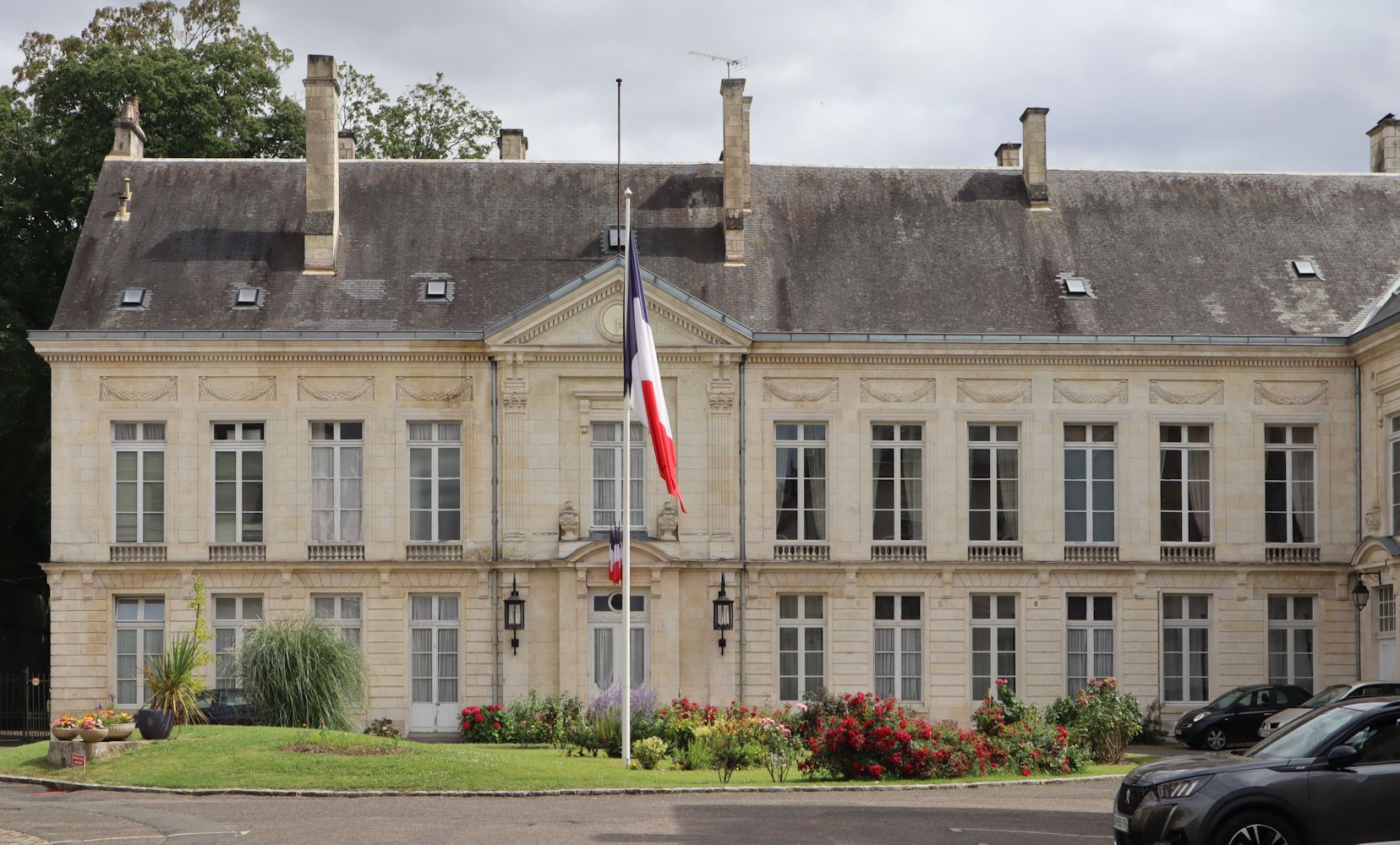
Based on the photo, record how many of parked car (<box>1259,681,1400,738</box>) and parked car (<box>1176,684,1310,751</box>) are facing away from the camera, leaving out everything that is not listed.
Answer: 0

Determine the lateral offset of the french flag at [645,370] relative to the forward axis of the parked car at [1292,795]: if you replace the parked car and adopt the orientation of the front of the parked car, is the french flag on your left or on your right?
on your right

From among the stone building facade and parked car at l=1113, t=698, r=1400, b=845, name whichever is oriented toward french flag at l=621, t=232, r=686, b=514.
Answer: the stone building facade

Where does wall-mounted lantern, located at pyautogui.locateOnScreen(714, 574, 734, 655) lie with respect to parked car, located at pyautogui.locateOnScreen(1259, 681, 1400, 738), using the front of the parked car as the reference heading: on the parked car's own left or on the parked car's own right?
on the parked car's own right

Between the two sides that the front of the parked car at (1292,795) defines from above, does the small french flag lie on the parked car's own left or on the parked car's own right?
on the parked car's own right

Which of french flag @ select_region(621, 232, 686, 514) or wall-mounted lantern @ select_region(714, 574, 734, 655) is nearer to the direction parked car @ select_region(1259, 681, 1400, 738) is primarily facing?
the french flag

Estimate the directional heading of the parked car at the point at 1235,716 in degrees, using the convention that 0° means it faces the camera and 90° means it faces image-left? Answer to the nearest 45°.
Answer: approximately 45°

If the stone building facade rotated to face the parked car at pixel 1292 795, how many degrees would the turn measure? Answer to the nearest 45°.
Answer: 0° — it already faces it
